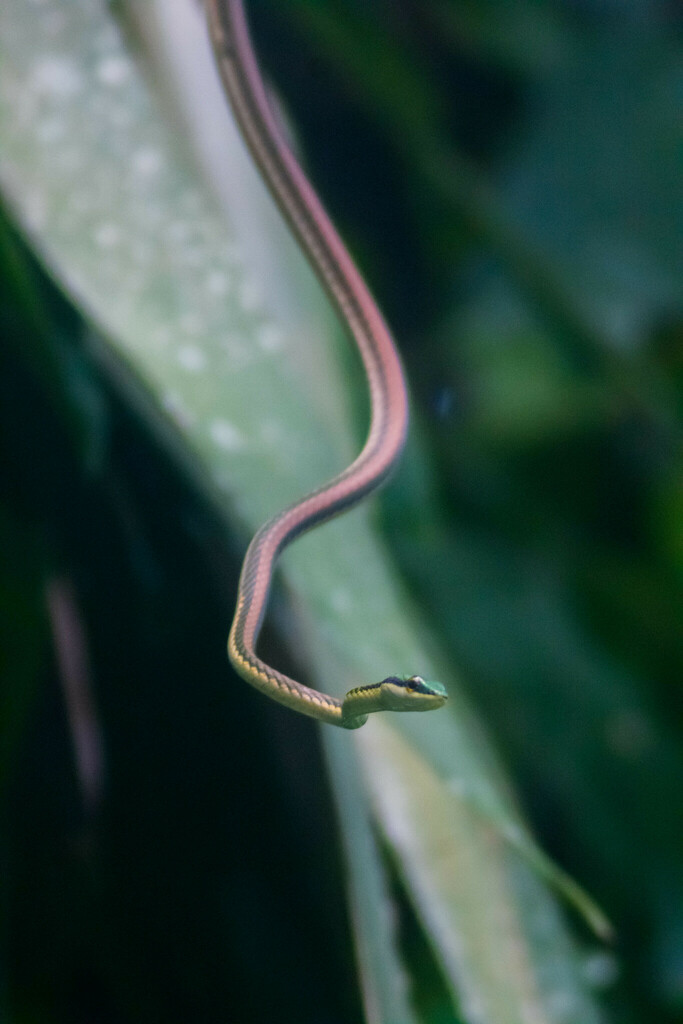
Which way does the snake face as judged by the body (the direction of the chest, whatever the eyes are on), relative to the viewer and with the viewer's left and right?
facing to the right of the viewer
